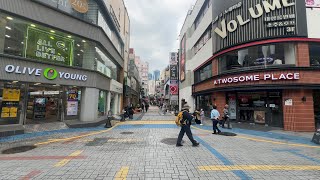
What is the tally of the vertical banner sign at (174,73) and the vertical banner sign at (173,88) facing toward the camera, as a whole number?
2

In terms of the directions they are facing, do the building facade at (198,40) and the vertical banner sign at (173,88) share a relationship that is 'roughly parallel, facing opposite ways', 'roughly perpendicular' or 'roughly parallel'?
roughly perpendicular

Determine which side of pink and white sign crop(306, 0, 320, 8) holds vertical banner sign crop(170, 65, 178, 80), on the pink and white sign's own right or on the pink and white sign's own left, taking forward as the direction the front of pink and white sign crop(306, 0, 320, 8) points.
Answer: on the pink and white sign's own right

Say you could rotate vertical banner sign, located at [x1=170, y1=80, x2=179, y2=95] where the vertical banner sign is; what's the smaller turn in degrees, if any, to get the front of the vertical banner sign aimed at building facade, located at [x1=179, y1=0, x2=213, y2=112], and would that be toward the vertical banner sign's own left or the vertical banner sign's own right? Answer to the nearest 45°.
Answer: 0° — it already faces it

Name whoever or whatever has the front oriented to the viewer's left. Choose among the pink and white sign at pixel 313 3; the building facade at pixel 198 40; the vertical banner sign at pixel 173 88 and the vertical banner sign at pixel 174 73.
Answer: the building facade

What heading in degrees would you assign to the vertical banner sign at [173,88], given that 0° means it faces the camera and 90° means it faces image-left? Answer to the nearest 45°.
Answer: approximately 0°

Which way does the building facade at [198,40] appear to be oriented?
to the viewer's left

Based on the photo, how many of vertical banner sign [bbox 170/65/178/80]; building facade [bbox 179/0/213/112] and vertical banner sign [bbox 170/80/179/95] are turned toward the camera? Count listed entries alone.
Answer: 2

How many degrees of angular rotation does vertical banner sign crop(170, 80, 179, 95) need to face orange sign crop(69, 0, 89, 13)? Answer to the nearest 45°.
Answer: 0° — it already faces it
